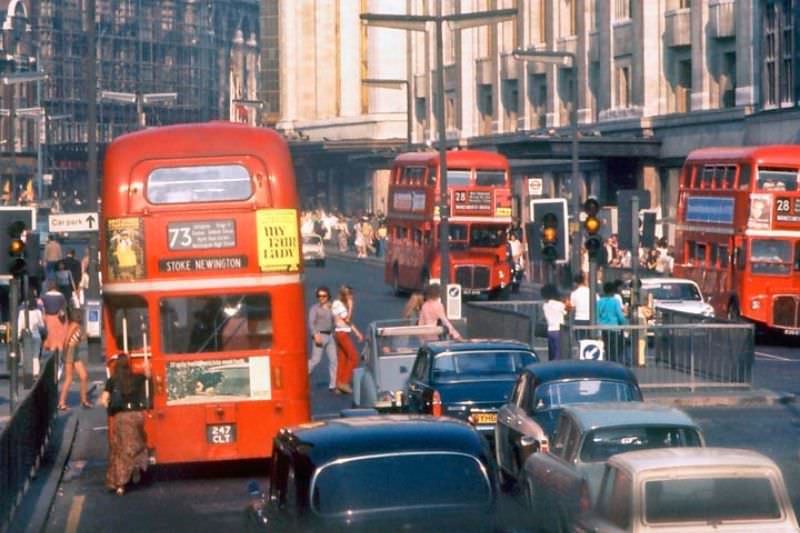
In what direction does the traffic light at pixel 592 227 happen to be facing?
toward the camera

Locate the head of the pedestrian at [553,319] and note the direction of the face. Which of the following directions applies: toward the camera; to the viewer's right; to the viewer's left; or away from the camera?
away from the camera

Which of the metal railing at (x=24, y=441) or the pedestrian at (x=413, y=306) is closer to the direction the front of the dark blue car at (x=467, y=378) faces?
the pedestrian

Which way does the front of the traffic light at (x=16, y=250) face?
toward the camera

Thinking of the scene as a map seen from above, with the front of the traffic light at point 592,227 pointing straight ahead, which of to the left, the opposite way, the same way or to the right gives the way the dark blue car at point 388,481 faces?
the opposite way

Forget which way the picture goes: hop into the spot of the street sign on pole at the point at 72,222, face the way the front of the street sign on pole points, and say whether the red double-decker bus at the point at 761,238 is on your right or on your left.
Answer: on your left

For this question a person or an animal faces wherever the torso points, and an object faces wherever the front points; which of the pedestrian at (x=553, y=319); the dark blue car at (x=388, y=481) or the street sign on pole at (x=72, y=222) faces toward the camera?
the street sign on pole

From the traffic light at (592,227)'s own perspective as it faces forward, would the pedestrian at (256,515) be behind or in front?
in front

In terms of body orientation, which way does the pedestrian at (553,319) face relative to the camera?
away from the camera

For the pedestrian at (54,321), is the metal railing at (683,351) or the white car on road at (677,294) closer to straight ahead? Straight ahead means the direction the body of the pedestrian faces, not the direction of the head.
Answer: the white car on road

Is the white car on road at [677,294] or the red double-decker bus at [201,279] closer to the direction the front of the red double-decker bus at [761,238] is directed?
the red double-decker bus

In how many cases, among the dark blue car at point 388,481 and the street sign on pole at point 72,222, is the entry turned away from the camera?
1

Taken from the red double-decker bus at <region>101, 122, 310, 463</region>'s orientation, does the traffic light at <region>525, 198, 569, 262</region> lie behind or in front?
in front

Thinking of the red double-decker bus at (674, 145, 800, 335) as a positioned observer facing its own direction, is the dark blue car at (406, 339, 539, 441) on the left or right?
on its right

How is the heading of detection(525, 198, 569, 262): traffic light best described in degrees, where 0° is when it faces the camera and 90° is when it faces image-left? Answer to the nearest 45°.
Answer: approximately 0°

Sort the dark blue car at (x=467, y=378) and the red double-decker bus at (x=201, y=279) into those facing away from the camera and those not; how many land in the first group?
2

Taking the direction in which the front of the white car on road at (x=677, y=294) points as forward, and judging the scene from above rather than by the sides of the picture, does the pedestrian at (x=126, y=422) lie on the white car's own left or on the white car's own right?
on the white car's own right

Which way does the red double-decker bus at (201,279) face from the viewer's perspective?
away from the camera
